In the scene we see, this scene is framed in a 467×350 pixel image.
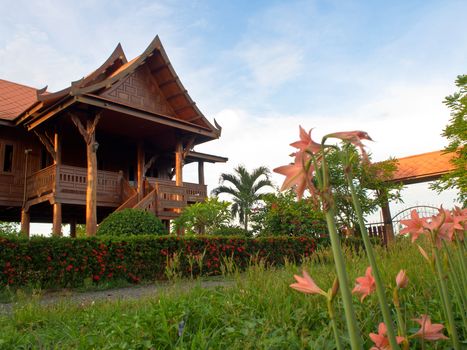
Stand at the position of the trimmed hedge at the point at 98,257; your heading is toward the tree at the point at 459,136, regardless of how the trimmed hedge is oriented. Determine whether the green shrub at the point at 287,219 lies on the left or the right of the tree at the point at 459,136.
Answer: left

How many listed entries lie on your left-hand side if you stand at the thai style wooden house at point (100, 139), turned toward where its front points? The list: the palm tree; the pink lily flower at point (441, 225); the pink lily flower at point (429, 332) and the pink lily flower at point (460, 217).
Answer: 1

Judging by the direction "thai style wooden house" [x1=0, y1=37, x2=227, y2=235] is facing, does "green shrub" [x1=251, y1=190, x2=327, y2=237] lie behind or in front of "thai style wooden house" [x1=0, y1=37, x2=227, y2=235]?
in front

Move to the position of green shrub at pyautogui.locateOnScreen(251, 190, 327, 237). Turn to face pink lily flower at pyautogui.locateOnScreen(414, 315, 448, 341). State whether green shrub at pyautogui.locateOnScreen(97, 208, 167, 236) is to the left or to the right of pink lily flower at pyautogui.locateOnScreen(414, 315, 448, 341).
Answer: right

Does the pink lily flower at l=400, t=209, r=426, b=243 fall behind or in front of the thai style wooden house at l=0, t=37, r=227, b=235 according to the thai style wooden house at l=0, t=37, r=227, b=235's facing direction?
in front

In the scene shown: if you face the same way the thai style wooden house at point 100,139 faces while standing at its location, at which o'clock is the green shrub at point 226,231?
The green shrub is roughly at 11 o'clock from the thai style wooden house.

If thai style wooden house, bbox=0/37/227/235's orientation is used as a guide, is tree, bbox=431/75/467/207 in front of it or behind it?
in front

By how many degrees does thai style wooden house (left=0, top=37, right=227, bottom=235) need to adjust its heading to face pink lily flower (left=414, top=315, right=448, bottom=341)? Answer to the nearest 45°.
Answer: approximately 45° to its right

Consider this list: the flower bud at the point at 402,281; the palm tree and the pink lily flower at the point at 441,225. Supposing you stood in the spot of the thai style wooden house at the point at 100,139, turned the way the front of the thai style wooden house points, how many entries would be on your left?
1

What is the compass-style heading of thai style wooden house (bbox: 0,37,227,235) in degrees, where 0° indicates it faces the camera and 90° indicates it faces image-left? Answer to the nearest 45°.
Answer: approximately 315°
